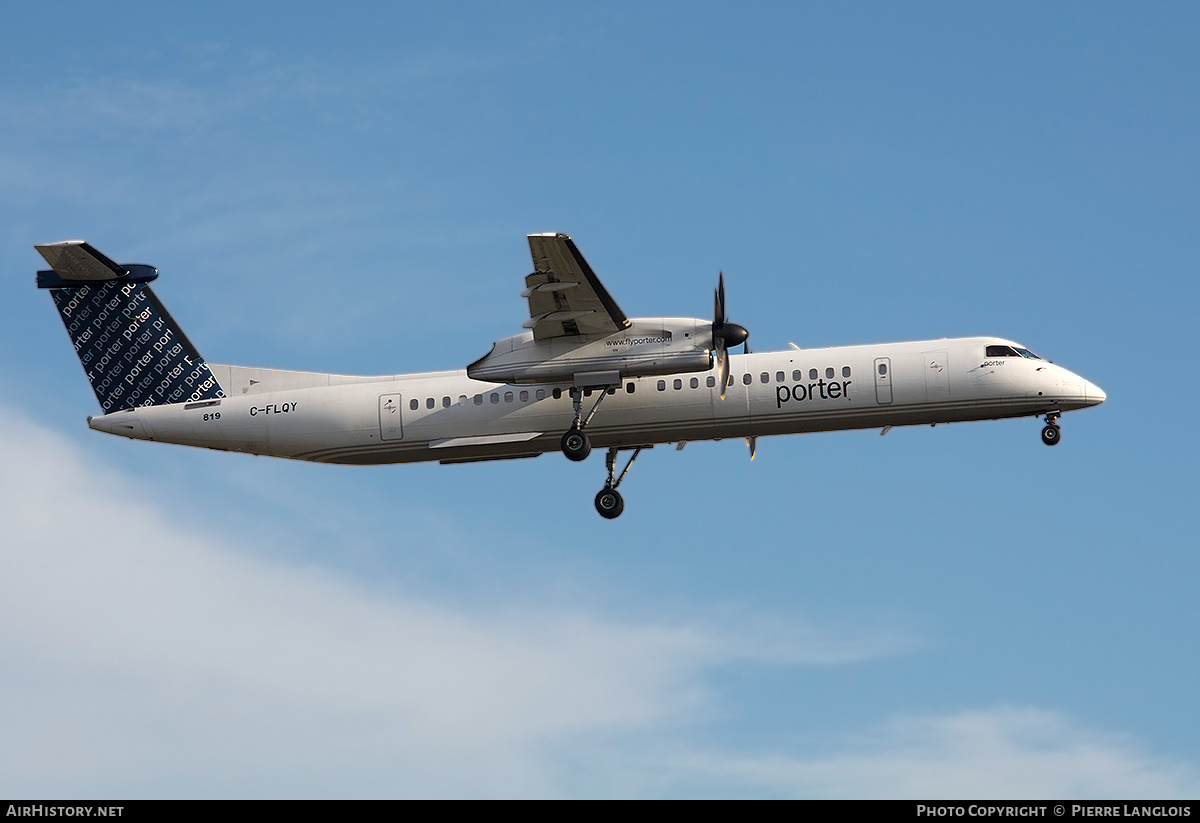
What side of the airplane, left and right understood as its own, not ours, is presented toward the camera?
right
